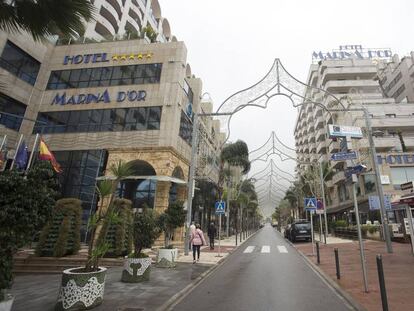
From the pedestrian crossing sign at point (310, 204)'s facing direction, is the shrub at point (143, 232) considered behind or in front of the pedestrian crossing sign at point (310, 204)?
in front

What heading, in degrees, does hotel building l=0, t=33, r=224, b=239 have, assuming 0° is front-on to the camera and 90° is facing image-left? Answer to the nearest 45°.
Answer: approximately 0°

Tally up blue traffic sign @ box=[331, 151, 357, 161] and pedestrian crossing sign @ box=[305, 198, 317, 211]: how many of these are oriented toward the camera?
2

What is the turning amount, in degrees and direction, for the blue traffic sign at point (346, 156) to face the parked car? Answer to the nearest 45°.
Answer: approximately 180°

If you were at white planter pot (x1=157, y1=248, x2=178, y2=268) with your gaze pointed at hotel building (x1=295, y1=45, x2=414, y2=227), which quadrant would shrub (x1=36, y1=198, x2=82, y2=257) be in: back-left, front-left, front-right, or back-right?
back-left

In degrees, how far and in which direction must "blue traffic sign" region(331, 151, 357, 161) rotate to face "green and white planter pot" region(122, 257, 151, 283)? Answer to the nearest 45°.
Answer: approximately 90° to its right

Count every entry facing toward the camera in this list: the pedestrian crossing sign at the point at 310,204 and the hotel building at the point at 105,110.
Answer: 2

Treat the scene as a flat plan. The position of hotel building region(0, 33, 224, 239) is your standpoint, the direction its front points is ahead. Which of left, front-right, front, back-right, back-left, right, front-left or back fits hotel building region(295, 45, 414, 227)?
left

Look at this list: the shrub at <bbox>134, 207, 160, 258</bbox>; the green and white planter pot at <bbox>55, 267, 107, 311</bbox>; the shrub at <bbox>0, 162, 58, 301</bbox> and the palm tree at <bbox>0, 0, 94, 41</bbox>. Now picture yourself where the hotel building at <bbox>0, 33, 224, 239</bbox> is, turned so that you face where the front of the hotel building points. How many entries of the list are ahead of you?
4

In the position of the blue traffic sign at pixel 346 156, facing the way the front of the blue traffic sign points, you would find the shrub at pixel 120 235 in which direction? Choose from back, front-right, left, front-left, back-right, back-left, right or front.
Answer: right
